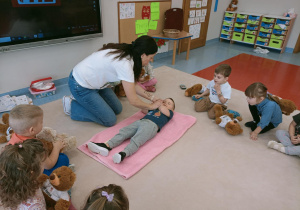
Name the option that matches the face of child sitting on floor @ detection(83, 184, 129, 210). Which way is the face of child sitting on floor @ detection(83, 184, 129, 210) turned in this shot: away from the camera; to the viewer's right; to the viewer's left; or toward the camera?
away from the camera

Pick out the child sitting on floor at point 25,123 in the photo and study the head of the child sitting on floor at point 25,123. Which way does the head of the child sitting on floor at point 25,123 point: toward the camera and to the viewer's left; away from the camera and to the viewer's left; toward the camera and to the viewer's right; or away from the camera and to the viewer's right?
away from the camera and to the viewer's right

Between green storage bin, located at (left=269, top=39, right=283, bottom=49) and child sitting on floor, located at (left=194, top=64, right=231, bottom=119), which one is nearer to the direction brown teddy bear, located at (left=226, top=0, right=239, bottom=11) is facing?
the child sitting on floor

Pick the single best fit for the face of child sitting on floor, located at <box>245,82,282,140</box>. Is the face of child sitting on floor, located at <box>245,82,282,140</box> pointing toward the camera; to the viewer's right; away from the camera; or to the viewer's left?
to the viewer's left

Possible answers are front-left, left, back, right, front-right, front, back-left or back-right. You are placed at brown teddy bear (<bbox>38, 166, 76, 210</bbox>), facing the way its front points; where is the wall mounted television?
back-right

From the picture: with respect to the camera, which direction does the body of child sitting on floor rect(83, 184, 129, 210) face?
away from the camera

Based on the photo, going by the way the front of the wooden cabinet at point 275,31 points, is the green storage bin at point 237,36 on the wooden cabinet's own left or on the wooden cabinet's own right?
on the wooden cabinet's own right

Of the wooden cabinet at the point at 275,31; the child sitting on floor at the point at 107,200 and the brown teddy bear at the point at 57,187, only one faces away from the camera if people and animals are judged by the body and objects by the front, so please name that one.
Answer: the child sitting on floor

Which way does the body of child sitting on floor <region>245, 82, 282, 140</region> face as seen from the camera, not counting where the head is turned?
to the viewer's left

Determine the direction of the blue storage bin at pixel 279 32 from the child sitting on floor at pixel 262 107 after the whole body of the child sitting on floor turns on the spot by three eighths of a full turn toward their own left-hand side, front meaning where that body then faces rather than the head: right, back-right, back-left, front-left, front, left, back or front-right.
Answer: back-left

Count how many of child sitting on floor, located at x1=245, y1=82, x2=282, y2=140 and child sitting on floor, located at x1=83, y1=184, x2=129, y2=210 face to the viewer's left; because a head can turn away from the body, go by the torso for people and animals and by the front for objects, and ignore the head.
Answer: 1
